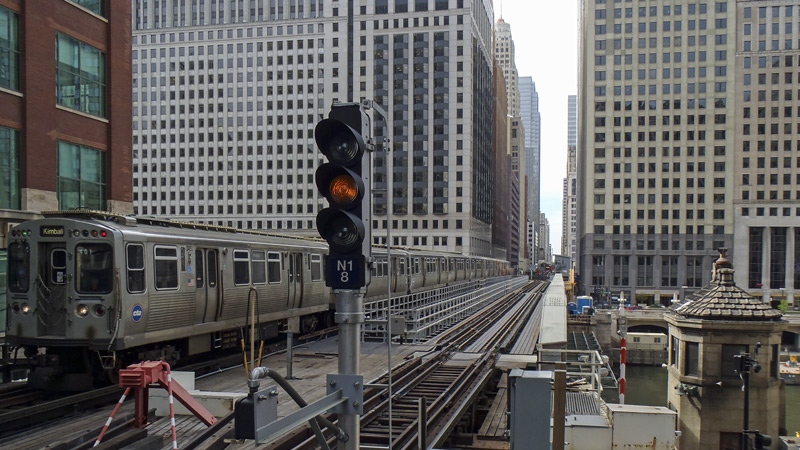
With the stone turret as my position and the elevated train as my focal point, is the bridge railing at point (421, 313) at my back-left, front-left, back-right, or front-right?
front-right

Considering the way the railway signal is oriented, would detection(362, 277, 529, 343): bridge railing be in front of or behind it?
behind

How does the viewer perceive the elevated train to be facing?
facing the viewer and to the left of the viewer

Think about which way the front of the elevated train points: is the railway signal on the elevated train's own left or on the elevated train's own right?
on the elevated train's own left

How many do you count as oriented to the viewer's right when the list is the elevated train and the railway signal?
0

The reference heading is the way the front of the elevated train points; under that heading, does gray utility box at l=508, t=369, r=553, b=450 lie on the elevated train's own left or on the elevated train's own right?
on the elevated train's own left
